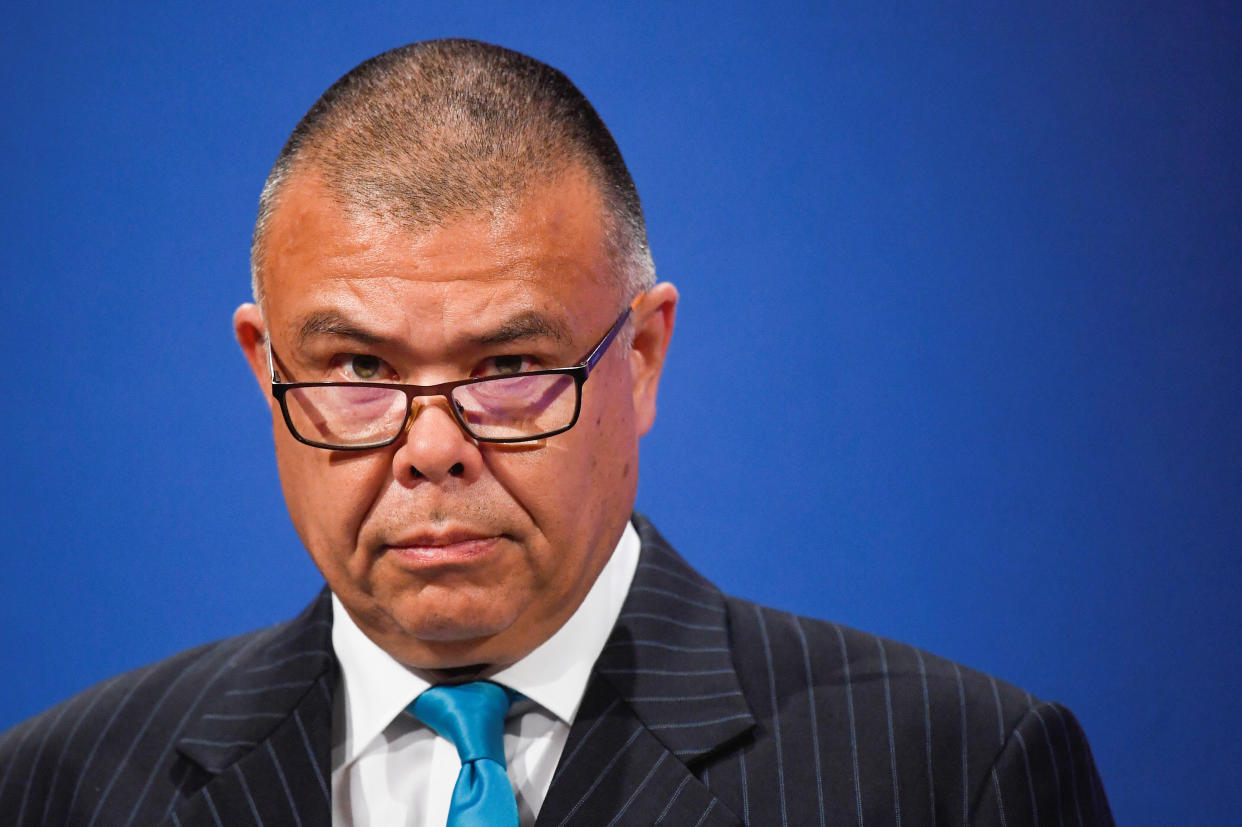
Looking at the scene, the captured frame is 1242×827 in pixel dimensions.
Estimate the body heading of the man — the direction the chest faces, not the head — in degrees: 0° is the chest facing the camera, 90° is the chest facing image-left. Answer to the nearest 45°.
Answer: approximately 0°

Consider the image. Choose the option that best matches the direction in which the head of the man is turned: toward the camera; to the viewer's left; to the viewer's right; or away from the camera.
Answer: toward the camera
